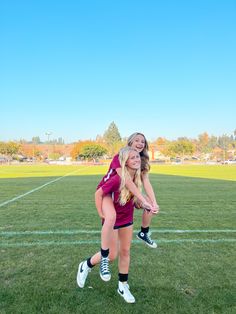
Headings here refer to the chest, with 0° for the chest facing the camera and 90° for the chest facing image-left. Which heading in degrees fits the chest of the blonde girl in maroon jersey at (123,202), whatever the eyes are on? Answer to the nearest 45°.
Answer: approximately 315°
